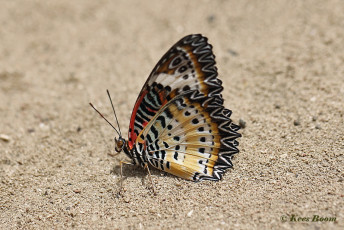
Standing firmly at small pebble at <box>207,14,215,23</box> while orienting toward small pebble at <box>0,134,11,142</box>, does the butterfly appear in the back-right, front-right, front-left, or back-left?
front-left

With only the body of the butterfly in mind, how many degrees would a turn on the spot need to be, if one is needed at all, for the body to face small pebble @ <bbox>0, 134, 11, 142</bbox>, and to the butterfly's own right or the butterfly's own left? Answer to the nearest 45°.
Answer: approximately 45° to the butterfly's own right

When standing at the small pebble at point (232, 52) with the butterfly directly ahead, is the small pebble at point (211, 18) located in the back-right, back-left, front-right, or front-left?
back-right

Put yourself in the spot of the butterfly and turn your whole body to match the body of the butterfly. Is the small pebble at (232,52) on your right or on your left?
on your right

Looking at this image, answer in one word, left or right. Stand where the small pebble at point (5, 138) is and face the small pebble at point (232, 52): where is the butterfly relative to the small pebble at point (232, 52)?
right

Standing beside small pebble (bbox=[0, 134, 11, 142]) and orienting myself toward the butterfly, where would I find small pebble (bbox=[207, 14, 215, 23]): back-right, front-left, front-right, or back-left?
front-left

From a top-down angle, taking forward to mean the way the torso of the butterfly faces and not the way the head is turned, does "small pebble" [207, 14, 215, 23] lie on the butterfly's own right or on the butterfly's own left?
on the butterfly's own right

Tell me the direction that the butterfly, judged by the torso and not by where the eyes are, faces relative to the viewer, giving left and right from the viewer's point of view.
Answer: facing to the left of the viewer
